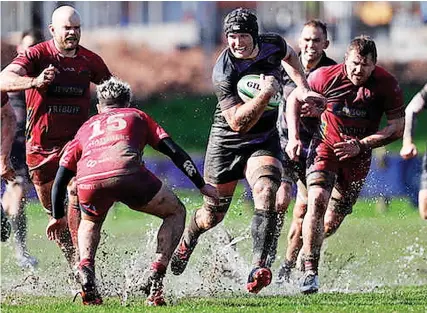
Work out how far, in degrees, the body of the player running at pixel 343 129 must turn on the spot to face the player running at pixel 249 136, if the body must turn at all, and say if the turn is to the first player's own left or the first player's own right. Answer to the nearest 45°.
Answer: approximately 45° to the first player's own right

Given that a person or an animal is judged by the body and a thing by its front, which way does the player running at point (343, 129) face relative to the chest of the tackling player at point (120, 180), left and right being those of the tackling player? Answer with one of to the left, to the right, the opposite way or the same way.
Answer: the opposite way

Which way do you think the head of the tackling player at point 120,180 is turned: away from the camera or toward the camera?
away from the camera

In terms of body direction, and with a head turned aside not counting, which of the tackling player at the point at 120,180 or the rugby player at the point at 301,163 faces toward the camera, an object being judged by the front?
the rugby player

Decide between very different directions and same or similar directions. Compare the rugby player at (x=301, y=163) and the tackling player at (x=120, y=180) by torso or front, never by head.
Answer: very different directions

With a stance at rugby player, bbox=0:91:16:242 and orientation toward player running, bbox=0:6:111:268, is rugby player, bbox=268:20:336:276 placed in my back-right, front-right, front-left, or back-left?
front-left

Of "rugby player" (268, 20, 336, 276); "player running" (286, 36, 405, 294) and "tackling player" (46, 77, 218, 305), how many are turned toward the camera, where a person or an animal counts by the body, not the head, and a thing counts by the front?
2

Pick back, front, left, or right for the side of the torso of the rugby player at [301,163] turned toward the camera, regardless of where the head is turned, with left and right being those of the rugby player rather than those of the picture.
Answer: front

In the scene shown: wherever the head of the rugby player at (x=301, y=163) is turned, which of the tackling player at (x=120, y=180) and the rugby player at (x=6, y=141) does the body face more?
the tackling player

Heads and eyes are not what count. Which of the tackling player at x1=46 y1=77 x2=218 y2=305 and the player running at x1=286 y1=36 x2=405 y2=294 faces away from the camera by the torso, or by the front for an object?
the tackling player

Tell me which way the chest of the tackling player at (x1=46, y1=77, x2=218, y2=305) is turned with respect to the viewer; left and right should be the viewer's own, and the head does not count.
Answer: facing away from the viewer

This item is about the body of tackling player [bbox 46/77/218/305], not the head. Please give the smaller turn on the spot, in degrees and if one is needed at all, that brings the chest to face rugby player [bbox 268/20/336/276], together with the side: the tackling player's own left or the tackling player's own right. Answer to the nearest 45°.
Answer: approximately 45° to the tackling player's own right

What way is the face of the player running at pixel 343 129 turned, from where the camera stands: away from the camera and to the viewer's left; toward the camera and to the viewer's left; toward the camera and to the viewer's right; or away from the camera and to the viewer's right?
toward the camera and to the viewer's left
